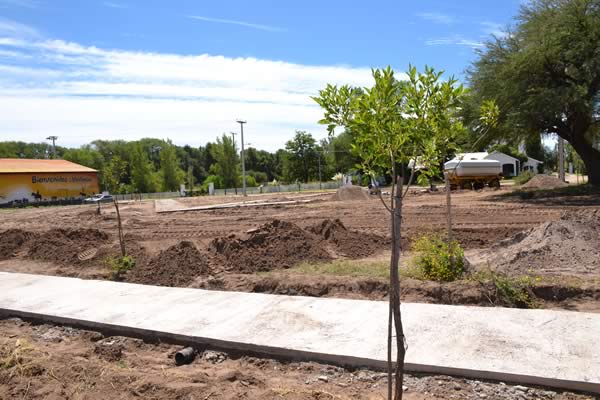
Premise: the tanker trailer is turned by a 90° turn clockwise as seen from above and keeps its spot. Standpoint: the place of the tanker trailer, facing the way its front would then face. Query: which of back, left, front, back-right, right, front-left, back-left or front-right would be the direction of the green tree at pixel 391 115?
back

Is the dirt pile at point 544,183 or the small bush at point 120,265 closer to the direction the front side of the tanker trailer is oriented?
the small bush

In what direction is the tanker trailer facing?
to the viewer's left

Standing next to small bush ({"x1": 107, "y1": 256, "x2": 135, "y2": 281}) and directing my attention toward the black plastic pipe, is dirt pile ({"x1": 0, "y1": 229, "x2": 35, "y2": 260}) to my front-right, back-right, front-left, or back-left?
back-right

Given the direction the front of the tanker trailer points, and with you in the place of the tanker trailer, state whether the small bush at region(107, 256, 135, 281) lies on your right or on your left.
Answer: on your left

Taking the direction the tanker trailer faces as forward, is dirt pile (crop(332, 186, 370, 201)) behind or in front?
in front

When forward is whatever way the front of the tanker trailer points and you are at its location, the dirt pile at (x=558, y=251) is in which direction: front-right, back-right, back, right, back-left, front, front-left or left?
left

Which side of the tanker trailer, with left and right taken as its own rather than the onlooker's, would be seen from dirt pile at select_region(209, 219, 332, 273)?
left

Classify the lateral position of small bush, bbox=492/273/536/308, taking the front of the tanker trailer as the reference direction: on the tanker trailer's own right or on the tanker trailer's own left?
on the tanker trailer's own left

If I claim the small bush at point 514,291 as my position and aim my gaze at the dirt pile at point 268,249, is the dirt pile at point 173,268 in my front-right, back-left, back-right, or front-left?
front-left

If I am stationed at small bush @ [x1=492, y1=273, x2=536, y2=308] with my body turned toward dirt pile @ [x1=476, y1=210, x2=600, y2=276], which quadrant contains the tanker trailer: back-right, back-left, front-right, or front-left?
front-left

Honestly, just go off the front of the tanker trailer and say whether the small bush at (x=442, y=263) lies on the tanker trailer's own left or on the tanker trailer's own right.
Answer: on the tanker trailer's own left

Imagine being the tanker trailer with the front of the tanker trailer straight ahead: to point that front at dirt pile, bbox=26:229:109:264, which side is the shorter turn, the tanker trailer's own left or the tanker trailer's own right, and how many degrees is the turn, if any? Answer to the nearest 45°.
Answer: approximately 90° to the tanker trailer's own left

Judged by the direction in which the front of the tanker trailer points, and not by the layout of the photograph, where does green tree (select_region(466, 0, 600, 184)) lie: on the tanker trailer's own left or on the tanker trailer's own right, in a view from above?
on the tanker trailer's own left

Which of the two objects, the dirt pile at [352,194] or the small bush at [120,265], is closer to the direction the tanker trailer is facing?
the dirt pile
